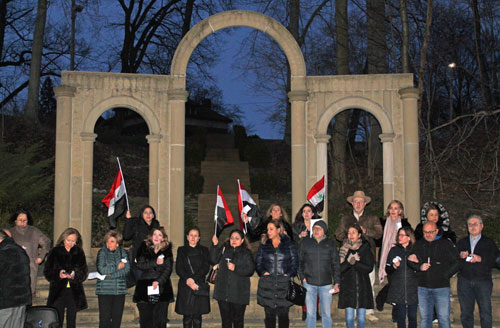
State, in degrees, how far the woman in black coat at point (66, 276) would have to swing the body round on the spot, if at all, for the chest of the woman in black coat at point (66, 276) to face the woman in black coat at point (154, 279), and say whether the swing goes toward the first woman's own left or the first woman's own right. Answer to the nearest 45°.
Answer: approximately 90° to the first woman's own left

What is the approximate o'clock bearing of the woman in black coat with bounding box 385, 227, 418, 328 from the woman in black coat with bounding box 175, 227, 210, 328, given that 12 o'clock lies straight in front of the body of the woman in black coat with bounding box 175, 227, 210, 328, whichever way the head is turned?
the woman in black coat with bounding box 385, 227, 418, 328 is roughly at 9 o'clock from the woman in black coat with bounding box 175, 227, 210, 328.

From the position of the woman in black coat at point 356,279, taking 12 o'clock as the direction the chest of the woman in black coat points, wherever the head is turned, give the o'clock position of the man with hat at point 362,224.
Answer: The man with hat is roughly at 6 o'clock from the woman in black coat.

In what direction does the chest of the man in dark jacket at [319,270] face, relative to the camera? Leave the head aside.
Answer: toward the camera

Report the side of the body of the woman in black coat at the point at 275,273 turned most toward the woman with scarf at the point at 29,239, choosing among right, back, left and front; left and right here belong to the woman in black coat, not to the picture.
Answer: right

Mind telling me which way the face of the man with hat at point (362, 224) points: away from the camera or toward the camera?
toward the camera

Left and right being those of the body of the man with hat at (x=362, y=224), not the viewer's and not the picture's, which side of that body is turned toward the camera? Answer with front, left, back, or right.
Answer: front

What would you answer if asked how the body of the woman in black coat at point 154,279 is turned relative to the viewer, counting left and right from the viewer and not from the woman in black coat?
facing the viewer

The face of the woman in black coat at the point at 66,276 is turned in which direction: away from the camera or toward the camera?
toward the camera

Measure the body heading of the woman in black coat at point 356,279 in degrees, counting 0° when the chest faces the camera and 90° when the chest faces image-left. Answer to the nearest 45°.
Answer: approximately 0°

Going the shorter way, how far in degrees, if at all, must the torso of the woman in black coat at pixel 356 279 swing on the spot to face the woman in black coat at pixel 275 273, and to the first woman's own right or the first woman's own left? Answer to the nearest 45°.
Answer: approximately 90° to the first woman's own right

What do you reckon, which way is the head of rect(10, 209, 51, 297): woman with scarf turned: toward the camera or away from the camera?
toward the camera
